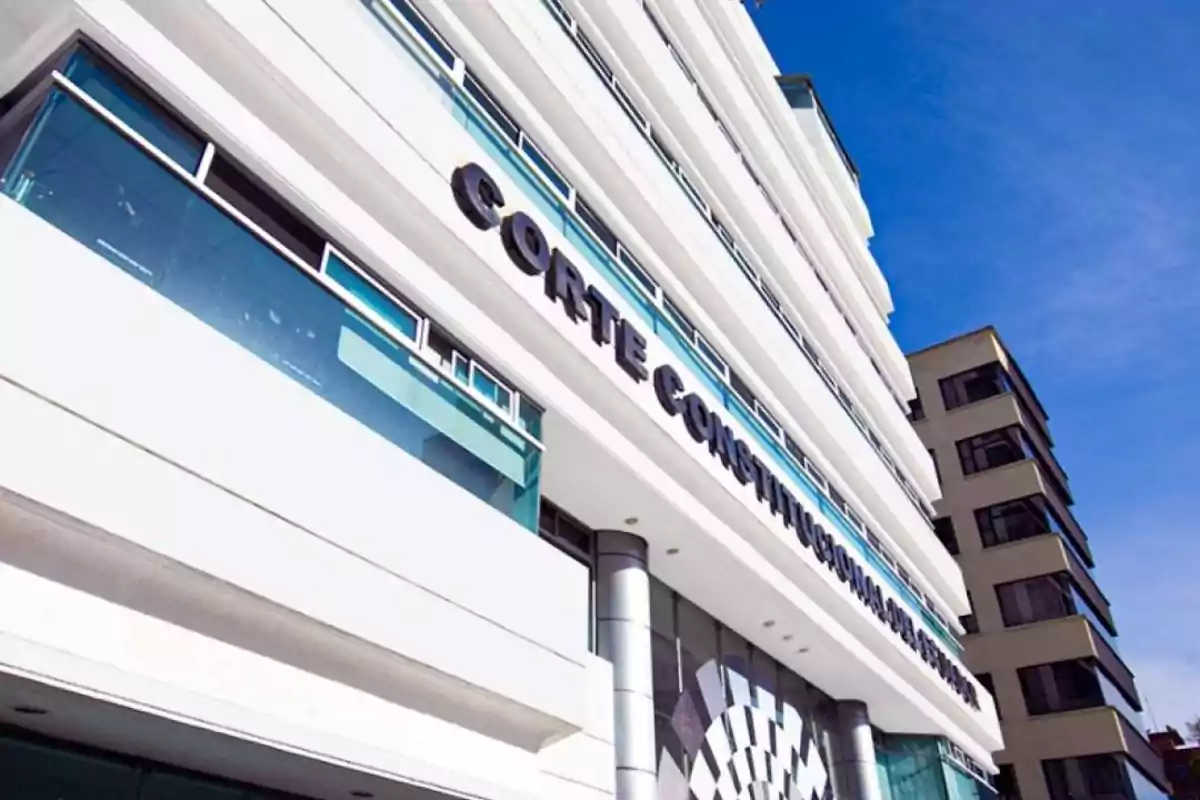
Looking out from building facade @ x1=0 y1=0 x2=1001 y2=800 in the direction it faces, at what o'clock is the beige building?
The beige building is roughly at 9 o'clock from the building facade.
